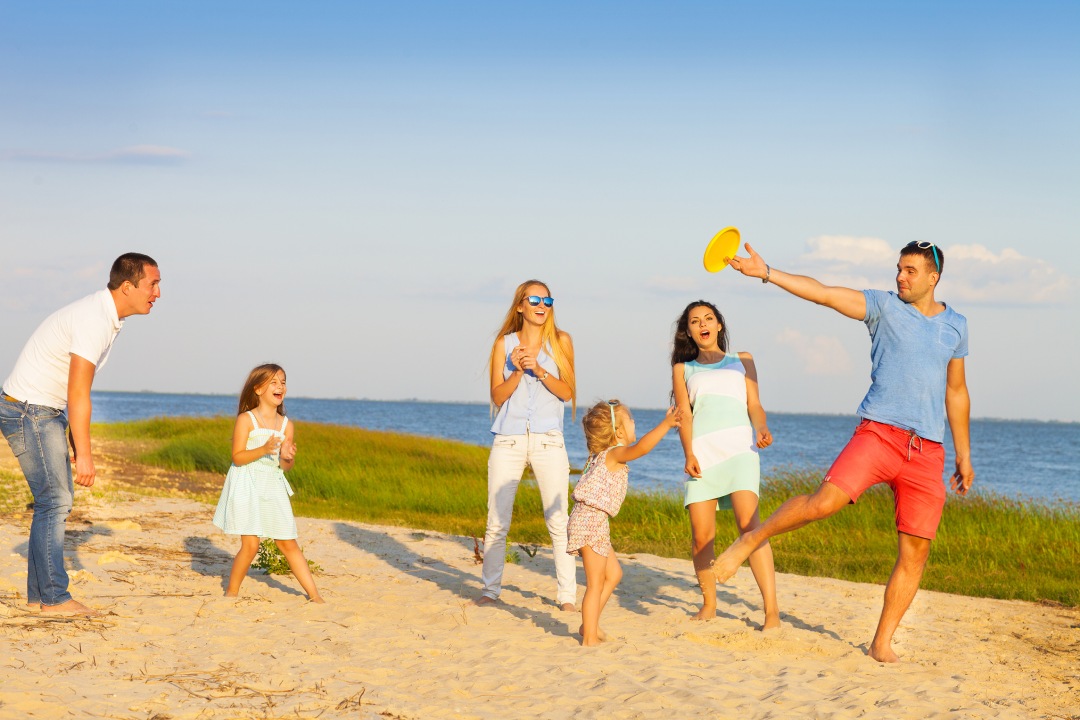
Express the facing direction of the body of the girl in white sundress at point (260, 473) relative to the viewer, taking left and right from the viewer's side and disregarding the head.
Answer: facing the viewer and to the right of the viewer

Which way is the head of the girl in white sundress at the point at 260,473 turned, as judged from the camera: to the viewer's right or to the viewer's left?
to the viewer's right

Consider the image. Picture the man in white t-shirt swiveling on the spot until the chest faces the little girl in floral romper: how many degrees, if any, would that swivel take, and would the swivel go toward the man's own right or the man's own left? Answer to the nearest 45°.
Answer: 0° — they already face them

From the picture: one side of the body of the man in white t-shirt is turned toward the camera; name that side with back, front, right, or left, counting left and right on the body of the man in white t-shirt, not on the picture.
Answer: right

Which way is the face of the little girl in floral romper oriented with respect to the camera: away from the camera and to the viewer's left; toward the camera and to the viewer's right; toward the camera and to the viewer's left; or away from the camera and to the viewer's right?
away from the camera and to the viewer's right

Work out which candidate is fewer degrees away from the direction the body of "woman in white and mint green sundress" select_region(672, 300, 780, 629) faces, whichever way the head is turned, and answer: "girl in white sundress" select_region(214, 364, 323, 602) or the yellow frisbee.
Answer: the yellow frisbee

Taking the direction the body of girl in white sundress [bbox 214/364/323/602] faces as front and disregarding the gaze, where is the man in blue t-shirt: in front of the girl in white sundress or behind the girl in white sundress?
in front

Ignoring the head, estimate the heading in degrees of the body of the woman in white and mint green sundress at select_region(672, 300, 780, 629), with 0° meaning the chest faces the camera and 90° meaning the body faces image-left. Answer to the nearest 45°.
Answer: approximately 0°

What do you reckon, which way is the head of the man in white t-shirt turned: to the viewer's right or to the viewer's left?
to the viewer's right

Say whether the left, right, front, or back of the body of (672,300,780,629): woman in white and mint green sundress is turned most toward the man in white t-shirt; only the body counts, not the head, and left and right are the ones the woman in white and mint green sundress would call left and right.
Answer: right

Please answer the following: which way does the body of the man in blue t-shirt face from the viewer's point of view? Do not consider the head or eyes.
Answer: toward the camera

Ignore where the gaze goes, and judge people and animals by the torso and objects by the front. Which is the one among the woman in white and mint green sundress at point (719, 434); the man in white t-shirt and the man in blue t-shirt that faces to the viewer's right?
the man in white t-shirt

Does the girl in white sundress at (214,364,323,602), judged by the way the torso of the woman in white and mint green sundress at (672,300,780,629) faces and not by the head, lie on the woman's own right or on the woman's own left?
on the woman's own right
